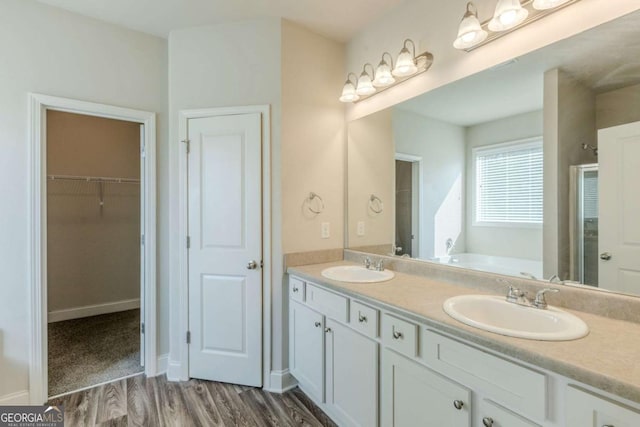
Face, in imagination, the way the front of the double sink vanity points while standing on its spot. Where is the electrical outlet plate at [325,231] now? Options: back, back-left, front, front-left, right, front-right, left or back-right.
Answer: right

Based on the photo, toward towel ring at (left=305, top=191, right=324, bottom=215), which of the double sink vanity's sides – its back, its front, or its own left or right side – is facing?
right

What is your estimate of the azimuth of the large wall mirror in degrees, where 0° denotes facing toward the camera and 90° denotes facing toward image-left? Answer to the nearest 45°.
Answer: approximately 45°

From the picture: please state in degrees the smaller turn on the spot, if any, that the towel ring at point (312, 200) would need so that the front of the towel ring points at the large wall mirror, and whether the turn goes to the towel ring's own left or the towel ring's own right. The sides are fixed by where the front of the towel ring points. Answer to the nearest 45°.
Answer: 0° — it already faces it

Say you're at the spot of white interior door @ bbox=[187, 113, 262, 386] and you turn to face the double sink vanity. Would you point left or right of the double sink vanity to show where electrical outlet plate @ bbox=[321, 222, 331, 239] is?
left

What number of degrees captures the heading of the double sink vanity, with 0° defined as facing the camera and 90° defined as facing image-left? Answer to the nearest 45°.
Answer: approximately 45°

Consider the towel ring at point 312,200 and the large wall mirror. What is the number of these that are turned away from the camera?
0

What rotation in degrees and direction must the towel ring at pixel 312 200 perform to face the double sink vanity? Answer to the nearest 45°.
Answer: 0° — it already faces it

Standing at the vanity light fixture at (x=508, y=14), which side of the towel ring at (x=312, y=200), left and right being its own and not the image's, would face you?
front

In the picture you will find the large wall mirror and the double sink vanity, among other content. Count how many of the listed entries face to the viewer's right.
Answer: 0
